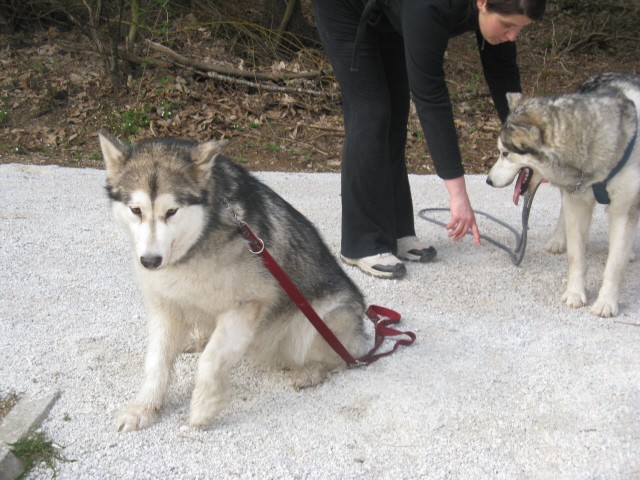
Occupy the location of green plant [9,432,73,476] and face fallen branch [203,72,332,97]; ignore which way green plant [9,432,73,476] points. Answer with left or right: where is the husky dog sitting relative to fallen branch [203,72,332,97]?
right

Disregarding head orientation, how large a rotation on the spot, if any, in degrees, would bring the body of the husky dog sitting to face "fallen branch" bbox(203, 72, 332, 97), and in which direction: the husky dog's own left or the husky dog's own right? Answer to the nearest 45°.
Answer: approximately 135° to the husky dog's own right

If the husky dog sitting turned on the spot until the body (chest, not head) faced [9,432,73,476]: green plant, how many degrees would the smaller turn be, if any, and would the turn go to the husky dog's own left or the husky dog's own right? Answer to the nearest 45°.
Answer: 0° — it already faces it

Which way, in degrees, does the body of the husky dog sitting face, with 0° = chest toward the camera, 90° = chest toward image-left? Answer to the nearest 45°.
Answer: approximately 45°

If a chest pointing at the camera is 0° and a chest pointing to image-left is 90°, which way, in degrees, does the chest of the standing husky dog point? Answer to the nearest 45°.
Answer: approximately 45°

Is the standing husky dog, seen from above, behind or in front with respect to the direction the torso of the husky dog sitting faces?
behind

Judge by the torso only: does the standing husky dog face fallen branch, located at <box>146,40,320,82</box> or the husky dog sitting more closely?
the husky dog sitting
